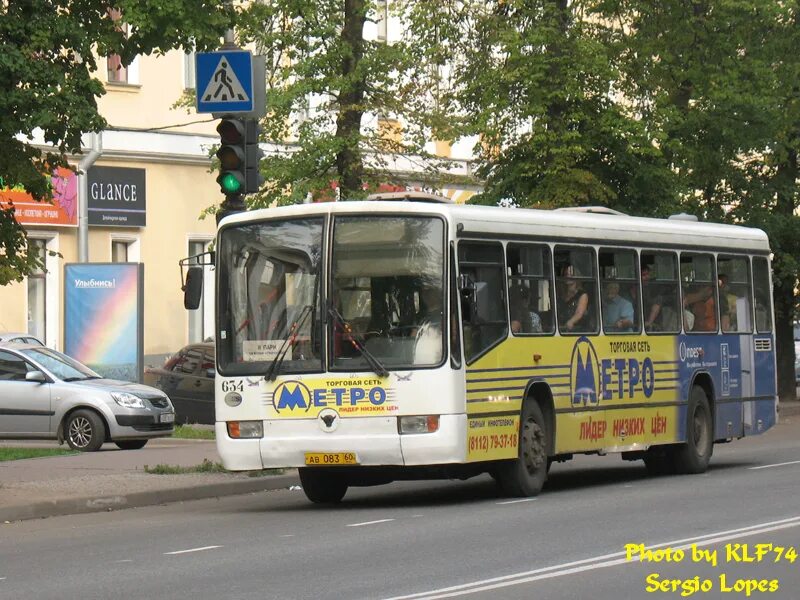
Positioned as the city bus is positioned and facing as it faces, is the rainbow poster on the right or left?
on its right

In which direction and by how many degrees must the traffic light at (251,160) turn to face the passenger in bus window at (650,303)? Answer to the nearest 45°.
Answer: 0° — it already faces them

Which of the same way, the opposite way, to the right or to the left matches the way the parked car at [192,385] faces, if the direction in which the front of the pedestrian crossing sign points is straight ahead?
to the left

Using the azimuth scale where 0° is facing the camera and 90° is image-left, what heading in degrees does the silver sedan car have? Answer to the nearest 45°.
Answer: approximately 315°

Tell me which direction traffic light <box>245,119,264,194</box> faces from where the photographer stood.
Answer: facing to the right of the viewer

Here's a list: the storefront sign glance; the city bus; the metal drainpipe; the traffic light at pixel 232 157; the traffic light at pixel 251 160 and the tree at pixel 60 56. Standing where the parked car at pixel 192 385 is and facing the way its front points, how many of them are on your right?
4

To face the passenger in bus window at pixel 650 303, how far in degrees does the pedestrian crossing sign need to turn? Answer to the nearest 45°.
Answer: approximately 90° to its left

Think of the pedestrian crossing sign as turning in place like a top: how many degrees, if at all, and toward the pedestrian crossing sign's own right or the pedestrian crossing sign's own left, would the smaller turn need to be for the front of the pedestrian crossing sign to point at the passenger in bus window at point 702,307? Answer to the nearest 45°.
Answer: approximately 90° to the pedestrian crossing sign's own left

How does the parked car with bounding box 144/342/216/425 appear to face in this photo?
to the viewer's right

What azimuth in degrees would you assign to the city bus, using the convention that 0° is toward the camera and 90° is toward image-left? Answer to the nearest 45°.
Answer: approximately 45°
